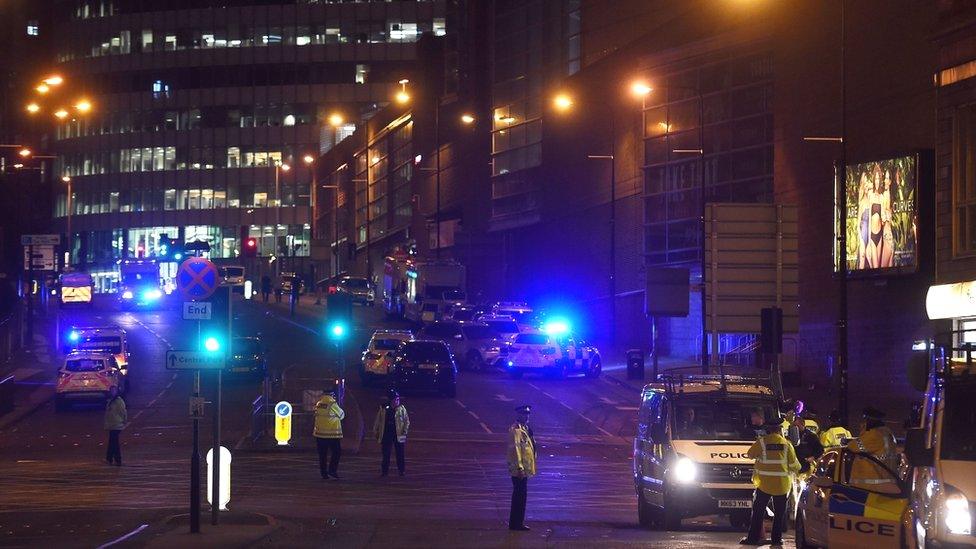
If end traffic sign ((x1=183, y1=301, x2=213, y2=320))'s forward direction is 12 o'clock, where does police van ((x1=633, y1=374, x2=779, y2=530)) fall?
The police van is roughly at 9 o'clock from the end traffic sign.

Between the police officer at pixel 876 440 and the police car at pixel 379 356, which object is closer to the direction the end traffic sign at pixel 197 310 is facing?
the police officer

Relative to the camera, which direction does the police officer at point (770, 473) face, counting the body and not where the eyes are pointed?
away from the camera

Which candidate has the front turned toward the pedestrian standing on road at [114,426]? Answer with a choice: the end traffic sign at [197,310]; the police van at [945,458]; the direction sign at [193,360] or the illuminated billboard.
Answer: the illuminated billboard

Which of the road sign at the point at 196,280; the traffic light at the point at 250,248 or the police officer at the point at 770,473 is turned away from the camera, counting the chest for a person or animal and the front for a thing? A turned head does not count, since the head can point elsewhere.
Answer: the police officer

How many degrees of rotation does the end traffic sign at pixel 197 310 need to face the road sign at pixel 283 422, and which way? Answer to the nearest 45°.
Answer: approximately 180°

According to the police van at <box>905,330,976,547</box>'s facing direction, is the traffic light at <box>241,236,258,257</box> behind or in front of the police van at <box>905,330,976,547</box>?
behind

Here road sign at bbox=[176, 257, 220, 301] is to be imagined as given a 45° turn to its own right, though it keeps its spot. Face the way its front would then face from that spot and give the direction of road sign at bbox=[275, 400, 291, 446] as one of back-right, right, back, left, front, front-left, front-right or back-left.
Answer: back-right

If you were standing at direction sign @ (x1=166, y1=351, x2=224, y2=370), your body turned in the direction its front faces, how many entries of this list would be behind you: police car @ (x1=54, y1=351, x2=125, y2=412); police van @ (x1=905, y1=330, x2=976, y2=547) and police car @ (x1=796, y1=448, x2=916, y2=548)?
1
